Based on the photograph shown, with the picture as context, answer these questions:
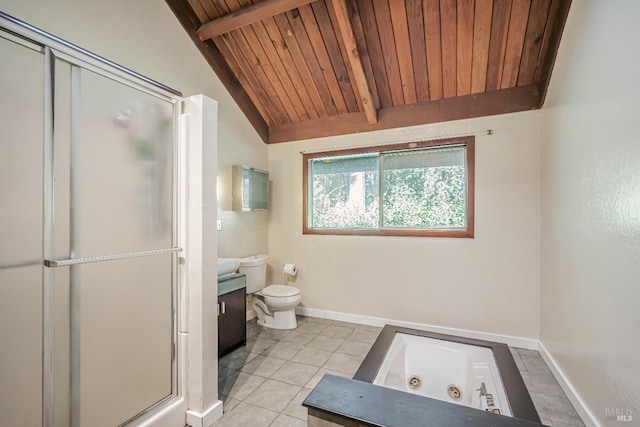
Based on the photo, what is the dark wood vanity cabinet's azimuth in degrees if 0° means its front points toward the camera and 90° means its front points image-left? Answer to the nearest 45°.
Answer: approximately 315°

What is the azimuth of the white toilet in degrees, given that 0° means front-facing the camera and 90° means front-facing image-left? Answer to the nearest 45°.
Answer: approximately 315°

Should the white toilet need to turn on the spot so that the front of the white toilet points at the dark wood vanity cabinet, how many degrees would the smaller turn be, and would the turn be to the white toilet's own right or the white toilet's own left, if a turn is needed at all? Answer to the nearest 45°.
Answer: approximately 90° to the white toilet's own right

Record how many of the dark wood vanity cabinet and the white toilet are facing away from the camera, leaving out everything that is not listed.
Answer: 0

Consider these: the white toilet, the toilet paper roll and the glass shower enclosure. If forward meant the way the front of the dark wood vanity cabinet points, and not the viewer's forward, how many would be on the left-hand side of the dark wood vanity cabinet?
2

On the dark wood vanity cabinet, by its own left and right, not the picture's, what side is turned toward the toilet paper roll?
left

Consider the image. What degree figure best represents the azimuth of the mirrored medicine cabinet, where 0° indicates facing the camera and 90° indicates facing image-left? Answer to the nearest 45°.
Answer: approximately 315°

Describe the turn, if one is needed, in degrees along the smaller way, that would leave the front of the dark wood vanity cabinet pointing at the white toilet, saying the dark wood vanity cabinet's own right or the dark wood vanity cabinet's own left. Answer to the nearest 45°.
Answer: approximately 90° to the dark wood vanity cabinet's own left

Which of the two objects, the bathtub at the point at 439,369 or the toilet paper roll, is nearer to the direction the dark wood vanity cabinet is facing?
the bathtub

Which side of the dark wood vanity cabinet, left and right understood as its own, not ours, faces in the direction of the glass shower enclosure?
right
